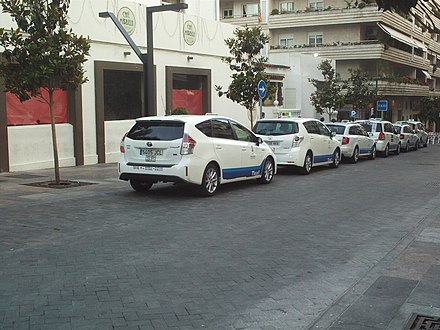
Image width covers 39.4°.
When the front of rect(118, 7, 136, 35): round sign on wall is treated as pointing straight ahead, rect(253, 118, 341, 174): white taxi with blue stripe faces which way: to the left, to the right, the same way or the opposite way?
to the left

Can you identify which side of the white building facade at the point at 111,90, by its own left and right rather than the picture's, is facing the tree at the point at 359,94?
left

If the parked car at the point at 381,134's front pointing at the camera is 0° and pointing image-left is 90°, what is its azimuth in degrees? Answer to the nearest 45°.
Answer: approximately 225°

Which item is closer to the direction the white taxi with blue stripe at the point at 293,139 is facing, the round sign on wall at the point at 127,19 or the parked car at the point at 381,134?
the parked car

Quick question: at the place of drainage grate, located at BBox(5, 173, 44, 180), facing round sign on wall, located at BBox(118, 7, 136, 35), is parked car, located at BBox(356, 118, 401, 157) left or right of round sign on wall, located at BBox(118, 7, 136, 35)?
right

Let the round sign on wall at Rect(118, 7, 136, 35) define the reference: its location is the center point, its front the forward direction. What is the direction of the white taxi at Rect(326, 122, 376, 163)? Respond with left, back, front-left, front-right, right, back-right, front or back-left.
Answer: front-left

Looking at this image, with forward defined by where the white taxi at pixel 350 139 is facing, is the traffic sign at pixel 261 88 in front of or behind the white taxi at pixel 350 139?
behind

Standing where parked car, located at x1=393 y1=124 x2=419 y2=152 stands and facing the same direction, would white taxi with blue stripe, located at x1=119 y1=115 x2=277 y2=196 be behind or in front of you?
behind

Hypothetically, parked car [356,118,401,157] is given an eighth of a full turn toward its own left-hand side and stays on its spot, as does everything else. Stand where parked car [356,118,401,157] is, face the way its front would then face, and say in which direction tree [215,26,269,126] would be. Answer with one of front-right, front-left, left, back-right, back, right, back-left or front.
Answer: back-left

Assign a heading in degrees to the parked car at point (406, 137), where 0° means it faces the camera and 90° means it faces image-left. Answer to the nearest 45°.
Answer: approximately 225°

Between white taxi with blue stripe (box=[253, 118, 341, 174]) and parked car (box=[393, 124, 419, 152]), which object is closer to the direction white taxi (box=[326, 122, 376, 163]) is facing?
the parked car

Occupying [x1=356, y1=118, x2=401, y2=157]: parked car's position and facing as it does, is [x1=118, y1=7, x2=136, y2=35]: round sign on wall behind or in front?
behind

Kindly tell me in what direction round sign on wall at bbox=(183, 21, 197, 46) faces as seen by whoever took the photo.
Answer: facing the viewer and to the right of the viewer
